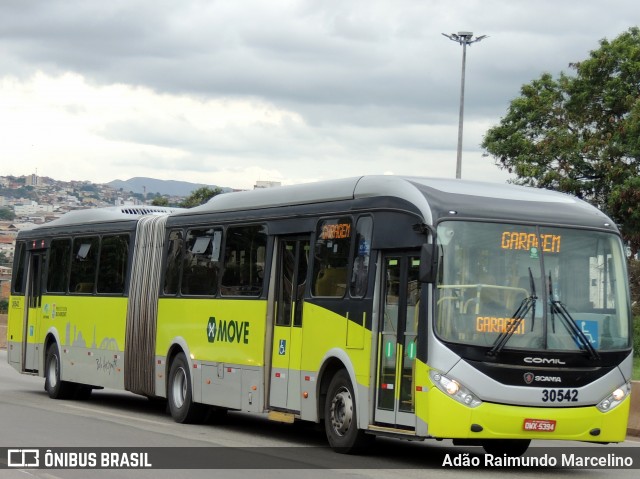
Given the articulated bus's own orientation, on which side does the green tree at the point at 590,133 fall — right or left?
on its left
